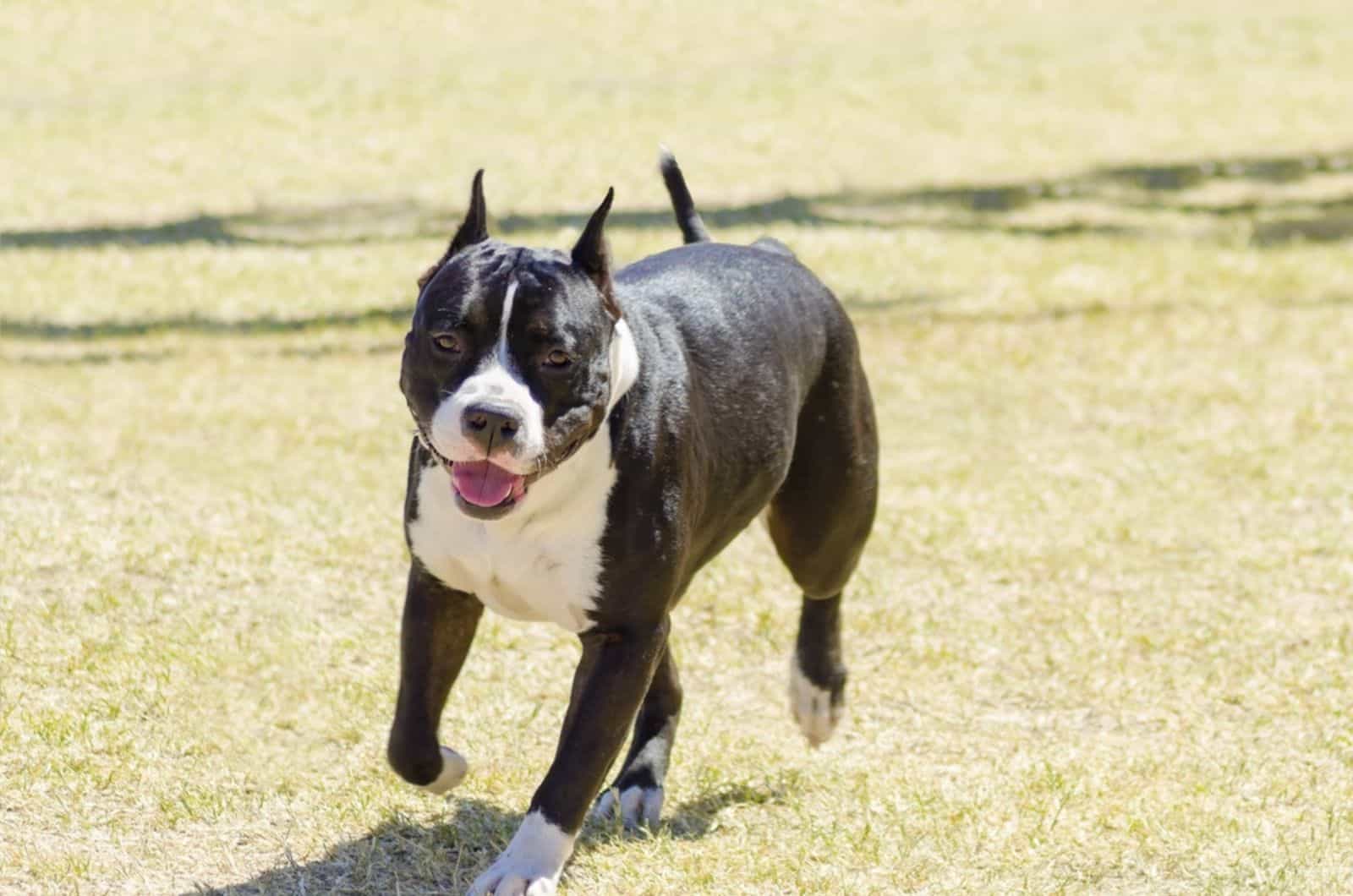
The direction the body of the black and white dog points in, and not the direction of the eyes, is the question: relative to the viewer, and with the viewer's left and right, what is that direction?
facing the viewer and to the left of the viewer
